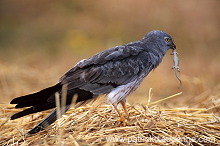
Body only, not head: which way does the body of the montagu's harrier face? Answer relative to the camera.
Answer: to the viewer's right
